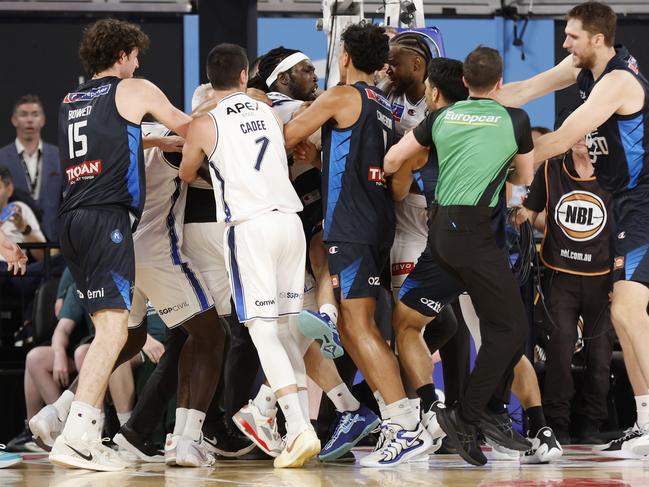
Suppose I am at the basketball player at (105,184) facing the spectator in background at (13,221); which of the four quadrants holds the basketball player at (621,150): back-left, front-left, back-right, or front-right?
back-right

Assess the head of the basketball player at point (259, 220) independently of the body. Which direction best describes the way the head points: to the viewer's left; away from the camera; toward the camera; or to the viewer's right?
away from the camera

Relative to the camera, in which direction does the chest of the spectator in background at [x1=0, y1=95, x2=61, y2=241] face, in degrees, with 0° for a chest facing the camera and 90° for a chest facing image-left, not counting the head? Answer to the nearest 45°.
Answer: approximately 0°

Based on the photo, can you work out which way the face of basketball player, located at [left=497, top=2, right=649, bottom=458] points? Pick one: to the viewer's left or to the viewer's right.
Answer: to the viewer's left

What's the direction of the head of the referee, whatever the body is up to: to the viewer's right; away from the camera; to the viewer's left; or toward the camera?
away from the camera
